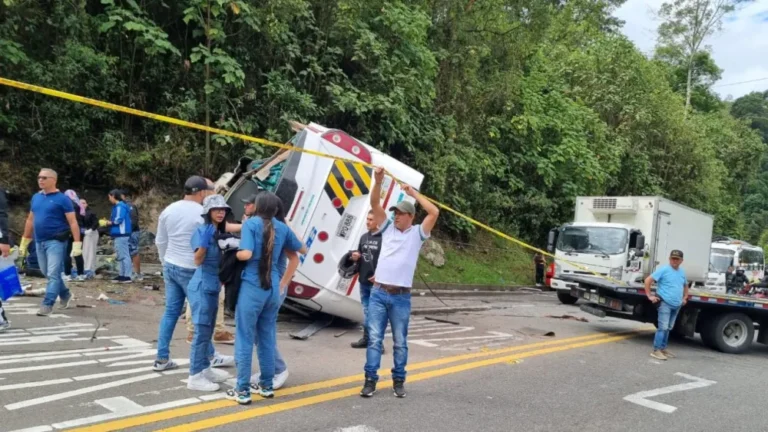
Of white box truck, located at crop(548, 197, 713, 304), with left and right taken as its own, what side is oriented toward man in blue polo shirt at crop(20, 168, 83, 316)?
front

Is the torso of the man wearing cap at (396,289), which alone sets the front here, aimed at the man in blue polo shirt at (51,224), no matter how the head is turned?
no

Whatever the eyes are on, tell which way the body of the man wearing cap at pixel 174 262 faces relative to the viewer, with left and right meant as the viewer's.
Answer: facing away from the viewer and to the right of the viewer

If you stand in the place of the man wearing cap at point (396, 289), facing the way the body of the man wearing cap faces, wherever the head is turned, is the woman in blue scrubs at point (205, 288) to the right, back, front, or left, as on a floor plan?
right

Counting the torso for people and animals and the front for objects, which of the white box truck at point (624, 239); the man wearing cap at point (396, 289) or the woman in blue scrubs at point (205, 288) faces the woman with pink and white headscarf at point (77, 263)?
the white box truck

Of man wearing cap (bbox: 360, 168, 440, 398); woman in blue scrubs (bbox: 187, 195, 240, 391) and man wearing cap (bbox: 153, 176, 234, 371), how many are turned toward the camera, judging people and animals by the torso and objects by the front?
1

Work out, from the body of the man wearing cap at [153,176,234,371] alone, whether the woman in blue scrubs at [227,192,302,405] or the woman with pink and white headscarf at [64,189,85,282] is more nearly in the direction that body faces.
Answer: the woman with pink and white headscarf

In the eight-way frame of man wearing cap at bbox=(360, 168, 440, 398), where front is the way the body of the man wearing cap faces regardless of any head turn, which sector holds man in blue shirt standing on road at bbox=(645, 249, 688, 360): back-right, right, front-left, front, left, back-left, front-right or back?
back-left

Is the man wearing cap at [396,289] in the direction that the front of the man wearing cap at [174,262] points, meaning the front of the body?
no

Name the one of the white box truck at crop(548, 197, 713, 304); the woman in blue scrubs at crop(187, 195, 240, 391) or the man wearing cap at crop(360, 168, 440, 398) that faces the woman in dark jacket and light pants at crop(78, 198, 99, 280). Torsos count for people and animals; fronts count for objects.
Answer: the white box truck

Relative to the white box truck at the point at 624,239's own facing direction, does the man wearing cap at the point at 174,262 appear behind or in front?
in front

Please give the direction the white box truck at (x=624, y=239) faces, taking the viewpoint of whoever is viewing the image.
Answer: facing the viewer and to the left of the viewer

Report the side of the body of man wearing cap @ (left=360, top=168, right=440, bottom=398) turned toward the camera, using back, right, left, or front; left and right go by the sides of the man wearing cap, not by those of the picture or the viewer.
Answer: front

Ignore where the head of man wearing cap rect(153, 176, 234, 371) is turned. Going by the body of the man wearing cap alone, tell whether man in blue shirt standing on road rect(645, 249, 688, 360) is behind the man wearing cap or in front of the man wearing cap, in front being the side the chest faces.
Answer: in front

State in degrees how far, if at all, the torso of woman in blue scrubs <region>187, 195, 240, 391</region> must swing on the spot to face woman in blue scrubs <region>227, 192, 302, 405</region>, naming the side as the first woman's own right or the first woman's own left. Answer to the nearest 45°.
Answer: approximately 45° to the first woman's own right

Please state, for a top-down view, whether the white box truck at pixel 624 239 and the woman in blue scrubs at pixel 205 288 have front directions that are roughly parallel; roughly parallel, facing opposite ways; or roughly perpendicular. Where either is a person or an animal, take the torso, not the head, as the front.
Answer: roughly parallel, facing opposite ways
